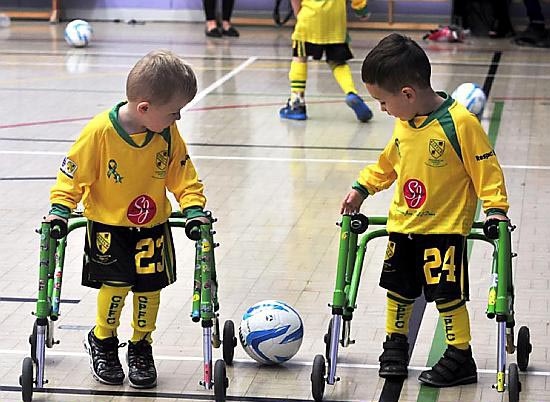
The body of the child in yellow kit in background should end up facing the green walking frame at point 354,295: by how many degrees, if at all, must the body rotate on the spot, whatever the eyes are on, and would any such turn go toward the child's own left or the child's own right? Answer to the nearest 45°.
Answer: approximately 135° to the child's own left

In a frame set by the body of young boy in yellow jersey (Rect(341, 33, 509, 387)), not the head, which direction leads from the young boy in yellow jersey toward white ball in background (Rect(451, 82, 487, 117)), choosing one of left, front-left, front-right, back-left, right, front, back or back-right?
back-right

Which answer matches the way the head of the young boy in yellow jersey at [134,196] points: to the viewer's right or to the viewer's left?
to the viewer's right

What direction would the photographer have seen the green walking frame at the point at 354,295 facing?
facing the viewer

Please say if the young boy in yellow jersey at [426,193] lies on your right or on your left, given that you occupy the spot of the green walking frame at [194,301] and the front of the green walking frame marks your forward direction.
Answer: on your left

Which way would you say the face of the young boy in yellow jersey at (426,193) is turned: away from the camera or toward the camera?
toward the camera

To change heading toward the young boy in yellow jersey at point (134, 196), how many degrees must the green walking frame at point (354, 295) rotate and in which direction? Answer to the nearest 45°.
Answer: approximately 90° to its right

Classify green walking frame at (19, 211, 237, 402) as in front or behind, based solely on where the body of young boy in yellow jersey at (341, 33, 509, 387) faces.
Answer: in front
